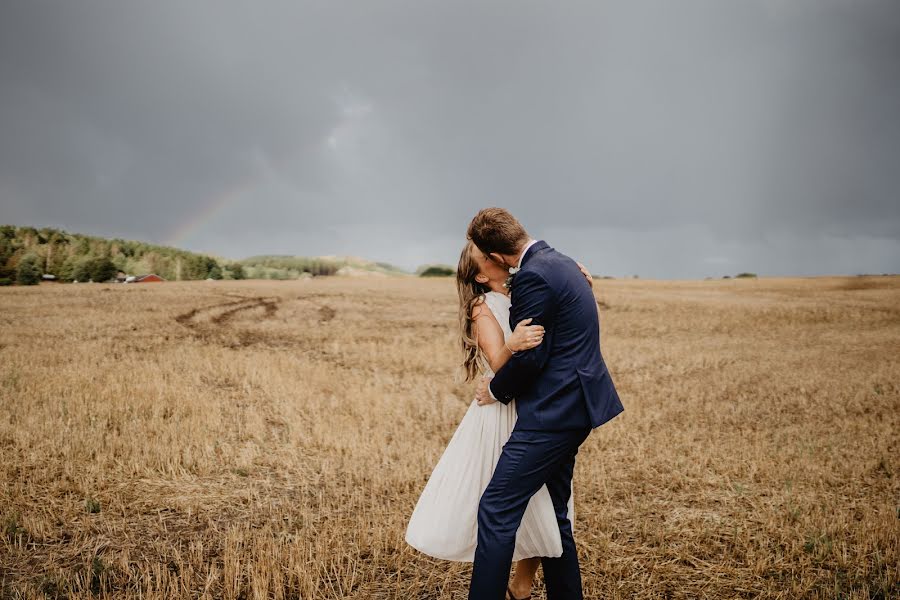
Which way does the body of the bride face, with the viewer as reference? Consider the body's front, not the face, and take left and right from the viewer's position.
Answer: facing to the right of the viewer

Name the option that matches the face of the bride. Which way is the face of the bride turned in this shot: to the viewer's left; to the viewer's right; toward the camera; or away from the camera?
to the viewer's right
